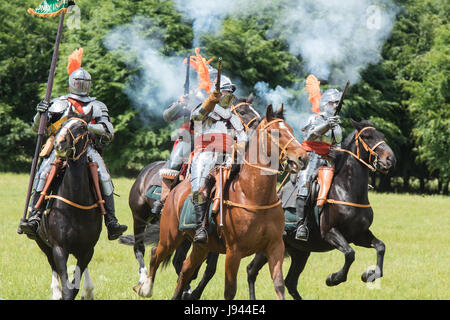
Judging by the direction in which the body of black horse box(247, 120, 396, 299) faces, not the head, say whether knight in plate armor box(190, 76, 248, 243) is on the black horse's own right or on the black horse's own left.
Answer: on the black horse's own right

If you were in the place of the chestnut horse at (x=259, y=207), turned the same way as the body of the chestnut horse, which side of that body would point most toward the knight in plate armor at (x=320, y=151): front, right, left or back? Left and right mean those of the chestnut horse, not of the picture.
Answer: left

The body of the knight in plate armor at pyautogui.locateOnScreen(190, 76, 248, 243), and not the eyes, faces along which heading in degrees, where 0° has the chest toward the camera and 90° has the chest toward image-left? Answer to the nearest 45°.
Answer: approximately 315°

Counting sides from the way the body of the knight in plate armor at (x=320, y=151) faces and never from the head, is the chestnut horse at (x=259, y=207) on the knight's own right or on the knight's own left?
on the knight's own right

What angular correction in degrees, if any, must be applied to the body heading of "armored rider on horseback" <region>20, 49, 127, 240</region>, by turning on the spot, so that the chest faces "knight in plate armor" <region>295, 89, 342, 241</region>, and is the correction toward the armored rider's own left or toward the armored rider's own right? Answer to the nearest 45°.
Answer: approximately 90° to the armored rider's own left

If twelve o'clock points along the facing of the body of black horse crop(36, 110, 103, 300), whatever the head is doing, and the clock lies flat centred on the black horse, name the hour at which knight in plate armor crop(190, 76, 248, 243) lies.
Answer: The knight in plate armor is roughly at 9 o'clock from the black horse.

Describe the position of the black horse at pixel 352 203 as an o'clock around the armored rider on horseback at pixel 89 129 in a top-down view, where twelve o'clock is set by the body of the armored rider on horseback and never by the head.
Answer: The black horse is roughly at 9 o'clock from the armored rider on horseback.

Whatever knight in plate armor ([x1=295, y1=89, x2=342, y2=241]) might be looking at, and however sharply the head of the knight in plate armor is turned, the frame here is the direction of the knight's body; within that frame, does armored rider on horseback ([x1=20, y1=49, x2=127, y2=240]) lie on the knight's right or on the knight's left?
on the knight's right

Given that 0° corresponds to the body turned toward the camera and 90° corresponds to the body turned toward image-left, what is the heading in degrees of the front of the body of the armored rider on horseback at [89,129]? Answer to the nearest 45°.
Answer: approximately 0°

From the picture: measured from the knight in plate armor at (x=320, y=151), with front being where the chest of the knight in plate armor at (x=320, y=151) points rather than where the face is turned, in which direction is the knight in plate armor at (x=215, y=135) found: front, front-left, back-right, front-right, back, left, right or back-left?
right
